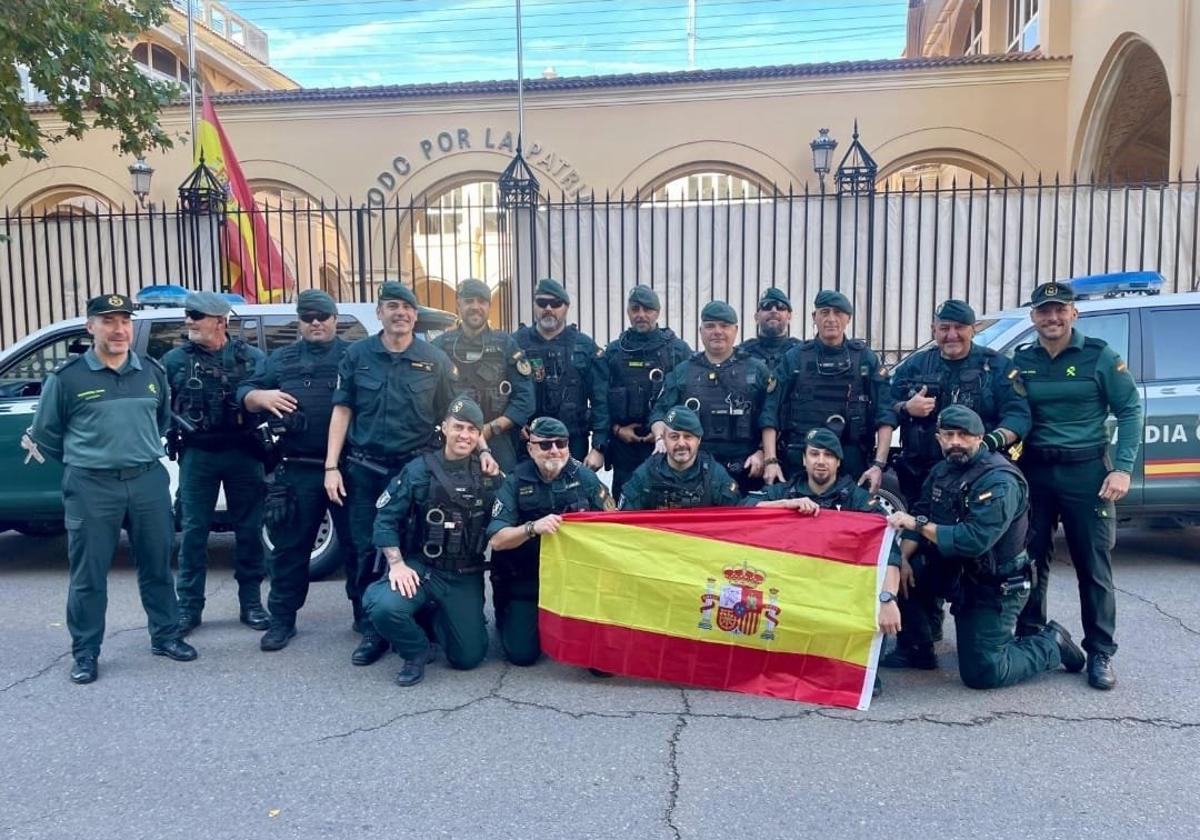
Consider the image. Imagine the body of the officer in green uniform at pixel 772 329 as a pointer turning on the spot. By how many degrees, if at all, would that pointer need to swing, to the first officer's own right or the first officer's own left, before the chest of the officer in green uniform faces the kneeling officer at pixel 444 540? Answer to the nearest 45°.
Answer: approximately 45° to the first officer's own right

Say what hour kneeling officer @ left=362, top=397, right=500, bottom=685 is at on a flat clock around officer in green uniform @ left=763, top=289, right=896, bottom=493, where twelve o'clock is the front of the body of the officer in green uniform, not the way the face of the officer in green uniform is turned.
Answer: The kneeling officer is roughly at 2 o'clock from the officer in green uniform.

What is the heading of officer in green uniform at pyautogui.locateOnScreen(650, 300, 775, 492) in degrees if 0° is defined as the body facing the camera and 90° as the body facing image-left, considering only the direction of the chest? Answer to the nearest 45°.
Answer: approximately 0°

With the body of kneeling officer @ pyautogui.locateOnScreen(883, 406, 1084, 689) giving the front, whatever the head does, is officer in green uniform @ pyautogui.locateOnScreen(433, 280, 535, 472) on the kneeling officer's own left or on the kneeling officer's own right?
on the kneeling officer's own right

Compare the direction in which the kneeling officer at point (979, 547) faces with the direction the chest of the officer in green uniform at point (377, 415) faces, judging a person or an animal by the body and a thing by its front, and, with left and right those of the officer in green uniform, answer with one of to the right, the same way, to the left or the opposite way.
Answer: to the right

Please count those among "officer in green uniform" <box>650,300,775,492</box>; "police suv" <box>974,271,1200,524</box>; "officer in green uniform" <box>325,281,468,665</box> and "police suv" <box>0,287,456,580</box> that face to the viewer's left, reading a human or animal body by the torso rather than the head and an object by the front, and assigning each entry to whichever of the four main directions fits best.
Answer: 2

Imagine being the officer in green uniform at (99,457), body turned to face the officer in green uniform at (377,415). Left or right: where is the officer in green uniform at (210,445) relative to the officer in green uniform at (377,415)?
left

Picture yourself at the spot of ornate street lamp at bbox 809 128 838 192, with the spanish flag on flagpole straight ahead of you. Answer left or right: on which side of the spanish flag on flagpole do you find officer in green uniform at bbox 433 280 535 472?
left

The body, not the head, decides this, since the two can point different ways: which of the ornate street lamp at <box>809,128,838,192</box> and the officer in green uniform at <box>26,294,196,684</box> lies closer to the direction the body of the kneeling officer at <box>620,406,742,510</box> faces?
the officer in green uniform

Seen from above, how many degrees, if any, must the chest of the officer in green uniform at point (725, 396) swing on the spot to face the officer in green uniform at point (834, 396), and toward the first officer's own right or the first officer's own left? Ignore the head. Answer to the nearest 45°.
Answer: approximately 90° to the first officer's own left
